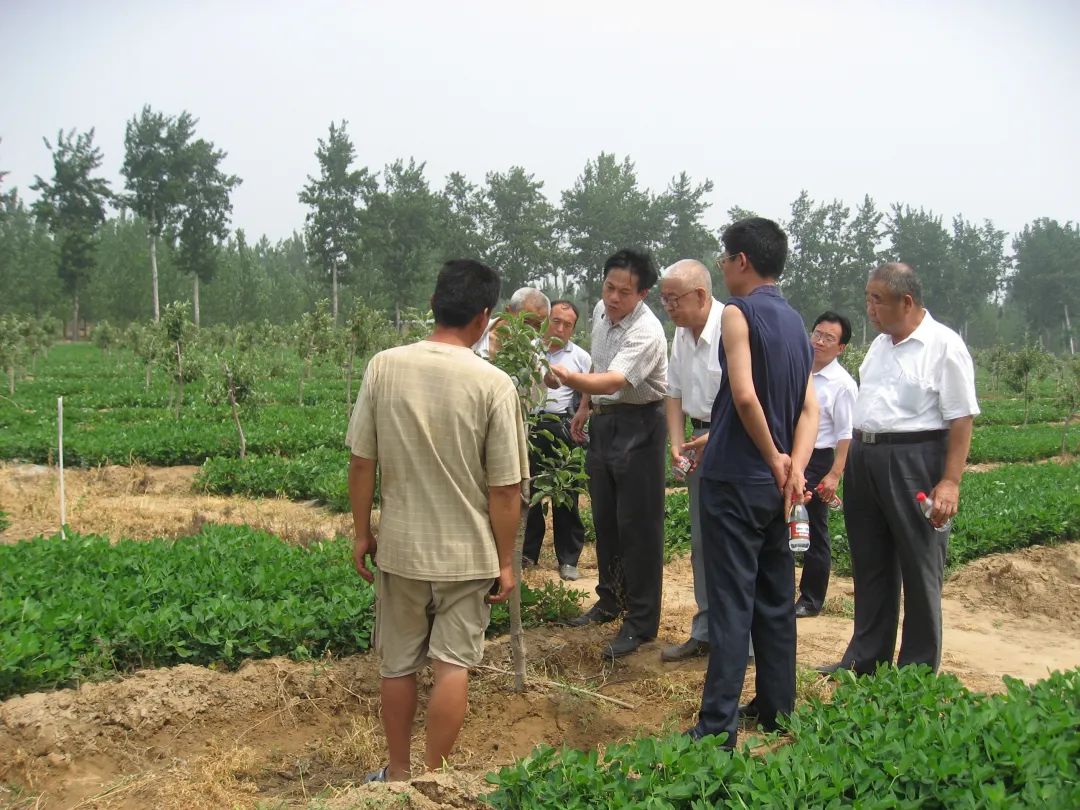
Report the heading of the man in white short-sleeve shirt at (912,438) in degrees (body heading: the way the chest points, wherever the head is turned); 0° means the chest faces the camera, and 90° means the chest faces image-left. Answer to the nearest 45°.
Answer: approximately 45°

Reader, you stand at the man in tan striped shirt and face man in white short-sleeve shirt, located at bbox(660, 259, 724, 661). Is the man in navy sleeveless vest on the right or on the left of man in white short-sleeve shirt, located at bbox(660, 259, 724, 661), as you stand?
right

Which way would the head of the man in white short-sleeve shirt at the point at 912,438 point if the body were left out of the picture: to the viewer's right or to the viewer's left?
to the viewer's left

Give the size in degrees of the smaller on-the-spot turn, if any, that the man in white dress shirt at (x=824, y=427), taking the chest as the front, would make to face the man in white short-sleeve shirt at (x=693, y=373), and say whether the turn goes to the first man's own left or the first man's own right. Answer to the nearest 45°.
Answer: approximately 45° to the first man's own left

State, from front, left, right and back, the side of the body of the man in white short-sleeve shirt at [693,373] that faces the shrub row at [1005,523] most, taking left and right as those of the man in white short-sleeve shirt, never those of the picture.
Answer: back

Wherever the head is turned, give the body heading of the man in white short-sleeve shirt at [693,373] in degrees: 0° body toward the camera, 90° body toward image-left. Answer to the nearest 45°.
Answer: approximately 45°

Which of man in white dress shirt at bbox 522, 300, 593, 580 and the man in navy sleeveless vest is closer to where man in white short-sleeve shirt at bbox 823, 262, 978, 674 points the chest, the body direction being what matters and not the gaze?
the man in navy sleeveless vest

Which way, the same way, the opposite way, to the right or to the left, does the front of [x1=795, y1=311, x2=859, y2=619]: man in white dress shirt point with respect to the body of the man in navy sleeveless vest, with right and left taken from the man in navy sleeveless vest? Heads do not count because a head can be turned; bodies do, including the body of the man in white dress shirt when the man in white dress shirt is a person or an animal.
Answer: to the left

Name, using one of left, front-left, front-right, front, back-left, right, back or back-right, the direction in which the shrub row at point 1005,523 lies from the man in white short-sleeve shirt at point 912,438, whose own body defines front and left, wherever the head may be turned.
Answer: back-right

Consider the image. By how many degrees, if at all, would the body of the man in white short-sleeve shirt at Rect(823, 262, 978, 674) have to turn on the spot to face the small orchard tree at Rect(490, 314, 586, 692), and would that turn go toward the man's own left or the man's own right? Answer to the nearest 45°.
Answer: approximately 45° to the man's own right

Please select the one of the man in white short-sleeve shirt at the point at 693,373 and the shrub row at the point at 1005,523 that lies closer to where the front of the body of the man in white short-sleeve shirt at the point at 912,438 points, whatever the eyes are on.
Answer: the man in white short-sleeve shirt
